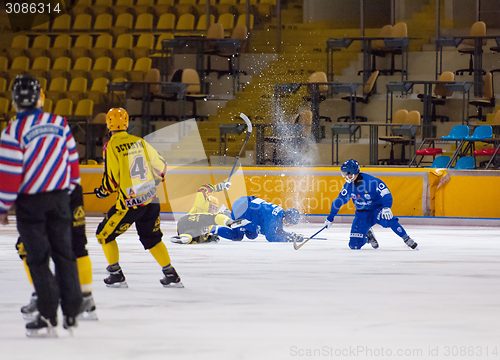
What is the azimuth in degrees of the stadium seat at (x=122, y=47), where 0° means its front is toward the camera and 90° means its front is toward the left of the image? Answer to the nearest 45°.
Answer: approximately 45°

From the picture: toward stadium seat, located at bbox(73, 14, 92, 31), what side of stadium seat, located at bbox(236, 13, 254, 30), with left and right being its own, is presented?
right

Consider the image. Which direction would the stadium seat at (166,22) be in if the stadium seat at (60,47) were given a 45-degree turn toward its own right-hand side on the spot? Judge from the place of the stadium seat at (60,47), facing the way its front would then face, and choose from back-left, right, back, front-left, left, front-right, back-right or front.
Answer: back

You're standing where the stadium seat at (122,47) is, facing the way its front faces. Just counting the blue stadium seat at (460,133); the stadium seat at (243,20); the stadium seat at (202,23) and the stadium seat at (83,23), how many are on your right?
1

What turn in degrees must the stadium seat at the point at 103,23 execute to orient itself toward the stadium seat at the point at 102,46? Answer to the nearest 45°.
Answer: approximately 45° to its left

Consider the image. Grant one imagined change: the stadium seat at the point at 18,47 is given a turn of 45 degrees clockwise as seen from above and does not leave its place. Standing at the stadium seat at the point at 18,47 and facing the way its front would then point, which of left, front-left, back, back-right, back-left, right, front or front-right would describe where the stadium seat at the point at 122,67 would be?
back-left

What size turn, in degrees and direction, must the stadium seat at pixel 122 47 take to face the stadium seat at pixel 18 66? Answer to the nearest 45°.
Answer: approximately 45° to its right

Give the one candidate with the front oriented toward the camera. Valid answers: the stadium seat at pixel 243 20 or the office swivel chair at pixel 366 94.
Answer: the stadium seat at pixel 243 20

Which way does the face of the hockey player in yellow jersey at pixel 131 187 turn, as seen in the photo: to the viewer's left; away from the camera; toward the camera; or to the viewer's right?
away from the camera

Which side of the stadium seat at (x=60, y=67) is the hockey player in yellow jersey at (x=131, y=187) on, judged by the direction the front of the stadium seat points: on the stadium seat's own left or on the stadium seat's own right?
on the stadium seat's own left

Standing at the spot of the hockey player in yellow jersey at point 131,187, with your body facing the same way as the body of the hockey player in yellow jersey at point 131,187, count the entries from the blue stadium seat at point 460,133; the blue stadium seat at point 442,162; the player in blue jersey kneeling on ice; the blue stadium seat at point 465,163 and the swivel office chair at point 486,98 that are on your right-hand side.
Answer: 5

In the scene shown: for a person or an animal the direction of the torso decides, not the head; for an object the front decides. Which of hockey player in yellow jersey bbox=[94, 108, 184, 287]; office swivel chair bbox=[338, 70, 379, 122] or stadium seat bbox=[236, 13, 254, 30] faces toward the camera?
stadium seat bbox=[236, 13, 254, 30]

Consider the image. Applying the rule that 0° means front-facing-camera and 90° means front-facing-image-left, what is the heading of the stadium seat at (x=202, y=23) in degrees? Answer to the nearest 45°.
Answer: approximately 45°

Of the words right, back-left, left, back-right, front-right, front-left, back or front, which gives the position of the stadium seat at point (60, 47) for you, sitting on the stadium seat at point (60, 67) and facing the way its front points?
back-right

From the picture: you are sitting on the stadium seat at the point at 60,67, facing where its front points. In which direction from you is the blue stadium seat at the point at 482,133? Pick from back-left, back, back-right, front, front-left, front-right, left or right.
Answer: left
